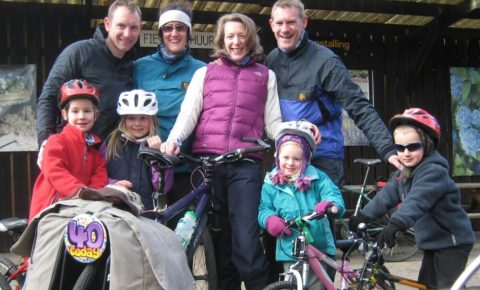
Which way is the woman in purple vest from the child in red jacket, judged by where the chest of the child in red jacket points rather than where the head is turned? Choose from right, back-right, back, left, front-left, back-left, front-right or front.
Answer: front-left

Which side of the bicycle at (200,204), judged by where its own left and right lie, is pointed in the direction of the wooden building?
left

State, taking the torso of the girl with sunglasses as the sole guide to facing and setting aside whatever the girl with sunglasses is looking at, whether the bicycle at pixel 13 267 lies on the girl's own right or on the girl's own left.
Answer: on the girl's own right

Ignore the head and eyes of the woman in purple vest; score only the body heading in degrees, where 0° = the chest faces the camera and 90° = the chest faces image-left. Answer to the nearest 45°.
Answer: approximately 0°

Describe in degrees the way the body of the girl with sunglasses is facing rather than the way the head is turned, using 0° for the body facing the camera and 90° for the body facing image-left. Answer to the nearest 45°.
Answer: approximately 45°
